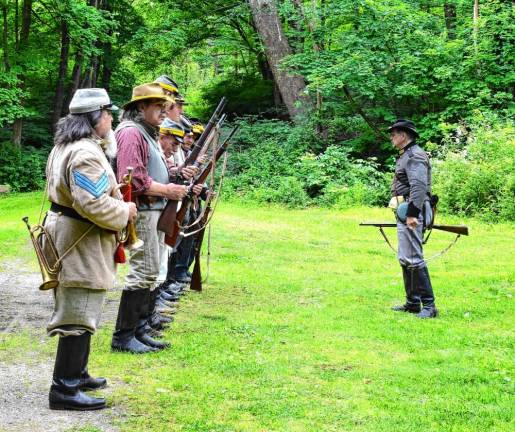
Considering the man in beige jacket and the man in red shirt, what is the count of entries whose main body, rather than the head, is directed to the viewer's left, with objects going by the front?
0

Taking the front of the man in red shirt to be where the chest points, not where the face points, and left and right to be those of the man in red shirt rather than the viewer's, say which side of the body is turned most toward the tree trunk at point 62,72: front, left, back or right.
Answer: left

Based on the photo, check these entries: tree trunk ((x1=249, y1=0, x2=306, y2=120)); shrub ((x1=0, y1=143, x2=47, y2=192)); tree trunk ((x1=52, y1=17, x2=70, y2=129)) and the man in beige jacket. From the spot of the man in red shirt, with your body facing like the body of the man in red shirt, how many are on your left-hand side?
3

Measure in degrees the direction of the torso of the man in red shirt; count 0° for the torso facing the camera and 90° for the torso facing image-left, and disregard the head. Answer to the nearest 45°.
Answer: approximately 270°

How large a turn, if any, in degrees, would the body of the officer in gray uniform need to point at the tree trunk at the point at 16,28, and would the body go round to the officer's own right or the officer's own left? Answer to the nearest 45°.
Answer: approximately 45° to the officer's own right

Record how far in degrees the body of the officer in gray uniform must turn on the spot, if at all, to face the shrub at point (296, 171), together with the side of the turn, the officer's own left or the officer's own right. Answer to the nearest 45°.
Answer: approximately 90° to the officer's own right

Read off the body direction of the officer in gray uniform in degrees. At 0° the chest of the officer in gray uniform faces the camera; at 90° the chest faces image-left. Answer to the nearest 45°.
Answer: approximately 90°

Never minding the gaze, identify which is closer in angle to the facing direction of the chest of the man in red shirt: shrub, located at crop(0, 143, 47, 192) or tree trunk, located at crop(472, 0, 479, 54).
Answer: the tree trunk

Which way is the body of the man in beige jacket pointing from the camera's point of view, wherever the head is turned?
to the viewer's right

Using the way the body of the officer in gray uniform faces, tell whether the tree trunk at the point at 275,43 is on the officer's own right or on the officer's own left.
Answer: on the officer's own right

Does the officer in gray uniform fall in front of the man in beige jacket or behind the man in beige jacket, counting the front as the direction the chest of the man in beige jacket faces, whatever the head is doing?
in front

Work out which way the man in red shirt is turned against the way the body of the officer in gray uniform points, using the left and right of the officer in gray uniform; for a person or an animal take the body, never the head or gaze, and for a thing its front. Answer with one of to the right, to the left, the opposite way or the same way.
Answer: the opposite way

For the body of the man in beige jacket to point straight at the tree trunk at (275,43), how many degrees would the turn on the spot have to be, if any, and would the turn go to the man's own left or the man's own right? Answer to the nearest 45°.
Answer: approximately 90° to the man's own left

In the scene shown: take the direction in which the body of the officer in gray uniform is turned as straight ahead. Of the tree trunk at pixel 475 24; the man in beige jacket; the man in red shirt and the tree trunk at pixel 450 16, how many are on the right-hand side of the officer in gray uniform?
2
